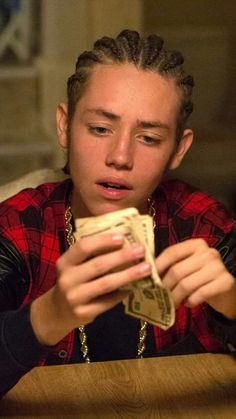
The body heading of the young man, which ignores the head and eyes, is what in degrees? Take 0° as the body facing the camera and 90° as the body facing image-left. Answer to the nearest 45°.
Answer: approximately 0°
